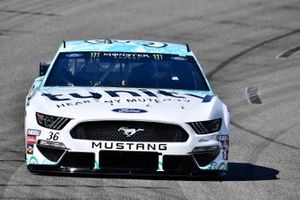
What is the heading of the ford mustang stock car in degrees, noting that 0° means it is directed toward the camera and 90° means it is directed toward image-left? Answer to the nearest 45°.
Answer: approximately 0°
